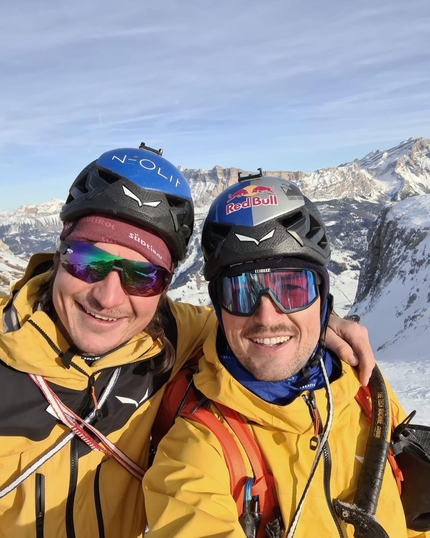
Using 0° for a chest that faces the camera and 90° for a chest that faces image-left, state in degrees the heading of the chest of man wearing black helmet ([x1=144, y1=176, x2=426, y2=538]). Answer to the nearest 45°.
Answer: approximately 0°

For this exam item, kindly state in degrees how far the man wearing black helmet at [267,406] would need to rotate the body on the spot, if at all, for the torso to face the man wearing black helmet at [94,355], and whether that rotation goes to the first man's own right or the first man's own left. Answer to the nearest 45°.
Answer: approximately 90° to the first man's own right

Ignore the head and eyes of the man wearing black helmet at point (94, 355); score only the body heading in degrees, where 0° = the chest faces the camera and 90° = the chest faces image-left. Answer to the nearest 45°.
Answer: approximately 0°

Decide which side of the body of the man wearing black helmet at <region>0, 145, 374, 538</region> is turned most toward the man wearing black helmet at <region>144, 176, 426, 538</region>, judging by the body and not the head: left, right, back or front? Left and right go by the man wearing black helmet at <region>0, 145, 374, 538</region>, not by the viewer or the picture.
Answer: left

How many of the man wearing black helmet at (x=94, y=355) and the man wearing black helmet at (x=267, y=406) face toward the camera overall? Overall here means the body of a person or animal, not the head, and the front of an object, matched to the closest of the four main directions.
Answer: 2
